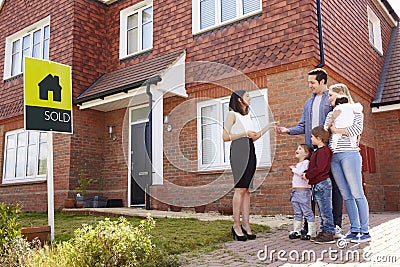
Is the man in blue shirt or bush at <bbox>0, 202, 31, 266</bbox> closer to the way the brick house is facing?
the bush

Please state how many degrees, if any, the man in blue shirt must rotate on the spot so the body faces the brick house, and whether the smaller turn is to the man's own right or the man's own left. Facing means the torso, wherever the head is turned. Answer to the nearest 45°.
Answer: approximately 90° to the man's own right

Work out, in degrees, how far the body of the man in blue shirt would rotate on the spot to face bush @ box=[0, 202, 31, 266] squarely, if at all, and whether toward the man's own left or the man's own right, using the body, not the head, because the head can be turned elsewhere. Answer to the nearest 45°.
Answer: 0° — they already face it

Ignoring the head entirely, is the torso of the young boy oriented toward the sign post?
yes

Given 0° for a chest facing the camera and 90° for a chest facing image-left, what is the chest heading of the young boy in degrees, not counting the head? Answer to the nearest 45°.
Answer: approximately 90°
